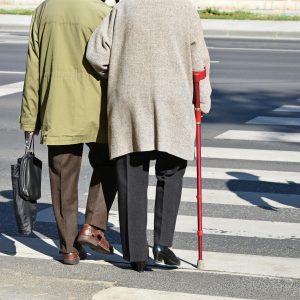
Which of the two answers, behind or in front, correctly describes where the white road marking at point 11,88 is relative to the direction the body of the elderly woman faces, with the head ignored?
in front

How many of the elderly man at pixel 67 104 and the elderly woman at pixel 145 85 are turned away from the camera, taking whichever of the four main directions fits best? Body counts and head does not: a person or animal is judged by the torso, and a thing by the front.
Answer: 2

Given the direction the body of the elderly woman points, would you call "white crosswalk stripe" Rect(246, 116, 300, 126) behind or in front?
in front

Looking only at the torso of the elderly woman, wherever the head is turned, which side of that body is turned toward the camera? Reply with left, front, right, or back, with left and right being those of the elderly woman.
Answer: back

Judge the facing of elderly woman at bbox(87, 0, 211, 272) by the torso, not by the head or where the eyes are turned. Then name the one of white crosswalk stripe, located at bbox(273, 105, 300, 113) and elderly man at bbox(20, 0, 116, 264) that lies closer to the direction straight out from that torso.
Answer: the white crosswalk stripe

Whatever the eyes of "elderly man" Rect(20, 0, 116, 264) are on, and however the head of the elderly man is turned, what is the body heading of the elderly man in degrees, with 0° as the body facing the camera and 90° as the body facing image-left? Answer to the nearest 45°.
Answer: approximately 180°

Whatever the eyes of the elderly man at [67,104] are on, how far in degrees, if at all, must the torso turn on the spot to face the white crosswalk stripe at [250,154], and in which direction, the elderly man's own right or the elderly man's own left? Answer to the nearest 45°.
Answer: approximately 45° to the elderly man's own right
